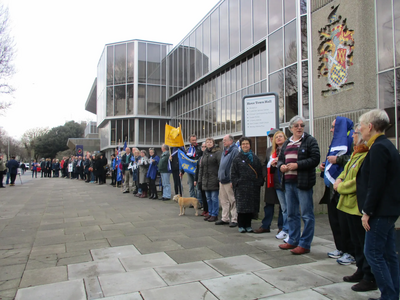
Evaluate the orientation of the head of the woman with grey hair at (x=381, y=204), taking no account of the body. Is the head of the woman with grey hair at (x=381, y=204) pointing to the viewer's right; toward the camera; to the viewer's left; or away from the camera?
to the viewer's left

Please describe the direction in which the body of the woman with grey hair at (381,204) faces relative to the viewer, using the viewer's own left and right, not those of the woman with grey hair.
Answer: facing to the left of the viewer

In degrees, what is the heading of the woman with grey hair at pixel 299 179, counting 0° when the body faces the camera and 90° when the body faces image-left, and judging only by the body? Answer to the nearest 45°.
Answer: approximately 45°

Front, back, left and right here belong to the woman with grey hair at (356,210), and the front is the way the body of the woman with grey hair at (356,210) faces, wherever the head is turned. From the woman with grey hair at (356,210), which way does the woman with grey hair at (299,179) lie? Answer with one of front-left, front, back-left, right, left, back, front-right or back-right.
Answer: front-right

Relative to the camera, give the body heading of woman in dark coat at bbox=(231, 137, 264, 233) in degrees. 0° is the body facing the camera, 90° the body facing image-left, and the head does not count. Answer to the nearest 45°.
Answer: approximately 0°

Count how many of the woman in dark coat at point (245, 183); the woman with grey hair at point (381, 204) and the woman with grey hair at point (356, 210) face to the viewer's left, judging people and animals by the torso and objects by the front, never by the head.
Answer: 2

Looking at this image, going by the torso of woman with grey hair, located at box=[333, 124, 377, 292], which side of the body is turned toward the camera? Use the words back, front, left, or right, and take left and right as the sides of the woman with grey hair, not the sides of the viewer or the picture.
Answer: left

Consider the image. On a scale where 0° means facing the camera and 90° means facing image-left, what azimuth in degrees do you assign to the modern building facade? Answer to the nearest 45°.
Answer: approximately 45°

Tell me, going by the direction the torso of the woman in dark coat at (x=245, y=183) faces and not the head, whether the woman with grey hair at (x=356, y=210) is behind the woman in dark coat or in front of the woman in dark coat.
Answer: in front
